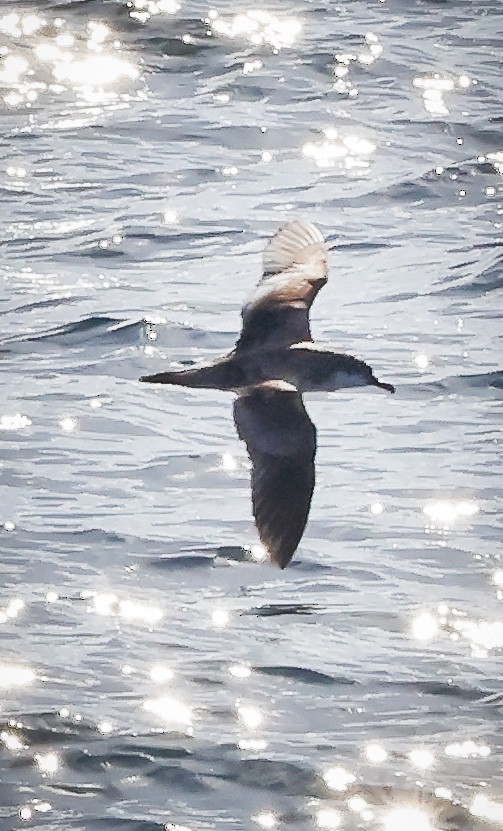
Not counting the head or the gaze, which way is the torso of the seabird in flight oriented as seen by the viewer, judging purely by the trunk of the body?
to the viewer's right
